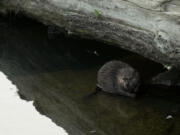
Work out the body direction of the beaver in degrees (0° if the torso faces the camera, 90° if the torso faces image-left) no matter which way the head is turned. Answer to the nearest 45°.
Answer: approximately 315°

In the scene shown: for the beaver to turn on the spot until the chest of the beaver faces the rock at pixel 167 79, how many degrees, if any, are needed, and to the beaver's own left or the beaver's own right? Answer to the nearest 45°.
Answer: approximately 45° to the beaver's own left
